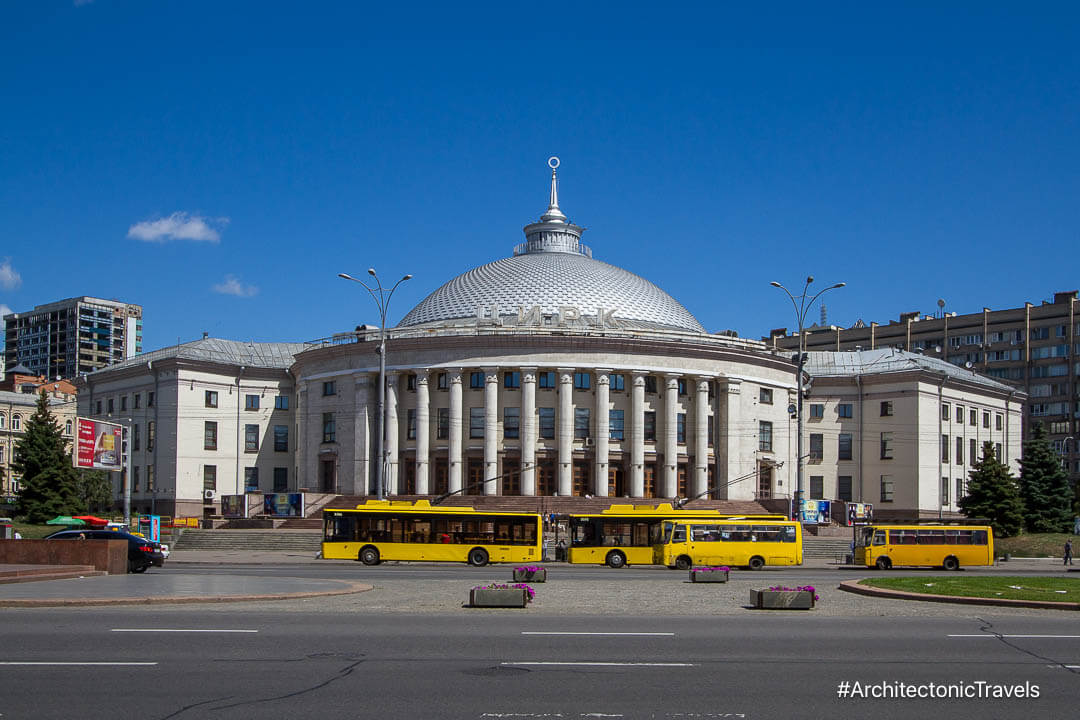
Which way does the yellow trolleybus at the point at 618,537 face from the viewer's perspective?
to the viewer's left

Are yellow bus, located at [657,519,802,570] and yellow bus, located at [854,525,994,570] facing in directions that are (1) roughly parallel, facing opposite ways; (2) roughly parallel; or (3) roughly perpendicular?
roughly parallel

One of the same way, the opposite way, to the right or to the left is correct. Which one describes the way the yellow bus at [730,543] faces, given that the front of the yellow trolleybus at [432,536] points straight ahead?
the same way

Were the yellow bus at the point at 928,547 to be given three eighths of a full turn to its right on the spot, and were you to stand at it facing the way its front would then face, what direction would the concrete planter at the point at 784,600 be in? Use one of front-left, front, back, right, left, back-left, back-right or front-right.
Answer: back-right

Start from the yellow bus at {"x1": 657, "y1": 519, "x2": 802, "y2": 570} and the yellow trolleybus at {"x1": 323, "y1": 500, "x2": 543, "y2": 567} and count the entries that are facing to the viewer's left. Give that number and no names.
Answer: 2

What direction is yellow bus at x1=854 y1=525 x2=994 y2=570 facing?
to the viewer's left

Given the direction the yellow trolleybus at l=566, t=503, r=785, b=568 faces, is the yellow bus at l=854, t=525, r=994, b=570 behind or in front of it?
behind

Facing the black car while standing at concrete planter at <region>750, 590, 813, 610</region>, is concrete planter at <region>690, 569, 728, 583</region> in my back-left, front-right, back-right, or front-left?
front-right

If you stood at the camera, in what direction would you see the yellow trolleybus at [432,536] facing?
facing to the left of the viewer

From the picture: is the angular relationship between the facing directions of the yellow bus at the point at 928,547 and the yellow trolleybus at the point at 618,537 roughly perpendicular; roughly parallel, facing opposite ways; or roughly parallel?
roughly parallel

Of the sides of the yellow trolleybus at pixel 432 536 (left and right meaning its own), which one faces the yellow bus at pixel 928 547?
back

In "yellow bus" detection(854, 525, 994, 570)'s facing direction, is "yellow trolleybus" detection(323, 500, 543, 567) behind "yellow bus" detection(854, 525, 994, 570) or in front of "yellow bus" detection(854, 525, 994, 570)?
in front

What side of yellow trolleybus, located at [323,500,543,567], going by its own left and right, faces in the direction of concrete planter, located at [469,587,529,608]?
left

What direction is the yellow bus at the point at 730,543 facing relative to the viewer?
to the viewer's left

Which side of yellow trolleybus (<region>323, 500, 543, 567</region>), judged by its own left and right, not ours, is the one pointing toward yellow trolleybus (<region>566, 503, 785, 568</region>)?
back
